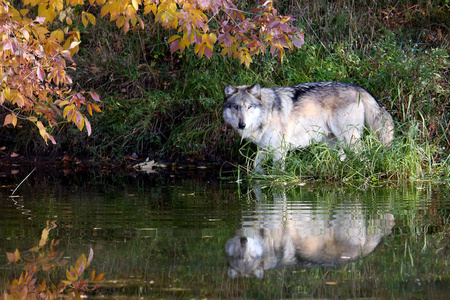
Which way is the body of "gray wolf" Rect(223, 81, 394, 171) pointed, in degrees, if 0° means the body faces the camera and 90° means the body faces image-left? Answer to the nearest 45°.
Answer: approximately 90°
